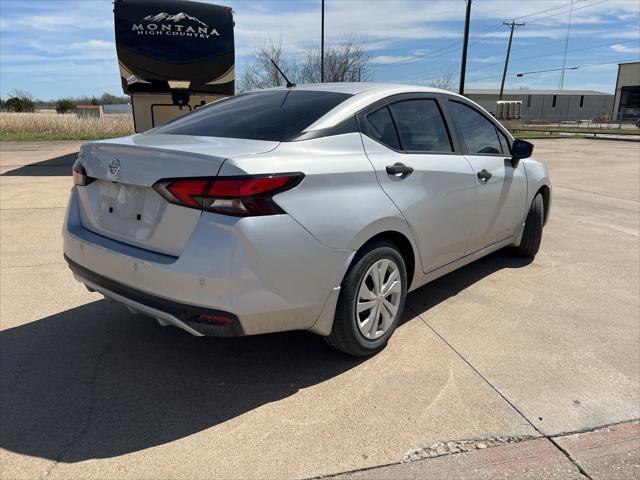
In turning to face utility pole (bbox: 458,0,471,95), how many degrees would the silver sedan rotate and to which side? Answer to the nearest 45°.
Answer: approximately 45° to its left

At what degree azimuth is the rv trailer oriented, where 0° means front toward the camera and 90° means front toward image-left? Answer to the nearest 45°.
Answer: approximately 0°

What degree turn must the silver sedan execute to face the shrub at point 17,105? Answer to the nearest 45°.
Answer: approximately 90° to its left

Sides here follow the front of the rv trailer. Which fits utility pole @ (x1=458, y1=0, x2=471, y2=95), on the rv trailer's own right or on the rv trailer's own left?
on the rv trailer's own left

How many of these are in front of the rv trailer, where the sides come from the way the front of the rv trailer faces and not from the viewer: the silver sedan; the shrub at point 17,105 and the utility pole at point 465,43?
1

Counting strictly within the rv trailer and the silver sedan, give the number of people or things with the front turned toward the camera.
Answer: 1

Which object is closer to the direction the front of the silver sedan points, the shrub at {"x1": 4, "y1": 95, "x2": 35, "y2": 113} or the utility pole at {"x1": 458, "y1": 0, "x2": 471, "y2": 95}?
the utility pole

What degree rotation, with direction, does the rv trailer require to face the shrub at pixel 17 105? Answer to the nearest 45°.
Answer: approximately 180°

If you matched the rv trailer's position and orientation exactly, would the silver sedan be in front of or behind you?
in front

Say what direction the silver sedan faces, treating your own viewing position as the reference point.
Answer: facing away from the viewer and to the right of the viewer

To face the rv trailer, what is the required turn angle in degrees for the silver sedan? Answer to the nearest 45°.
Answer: approximately 45° to its left

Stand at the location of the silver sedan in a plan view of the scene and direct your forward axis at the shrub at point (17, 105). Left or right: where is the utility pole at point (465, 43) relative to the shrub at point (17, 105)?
right

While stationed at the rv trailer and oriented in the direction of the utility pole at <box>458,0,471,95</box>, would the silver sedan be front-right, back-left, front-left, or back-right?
back-right
